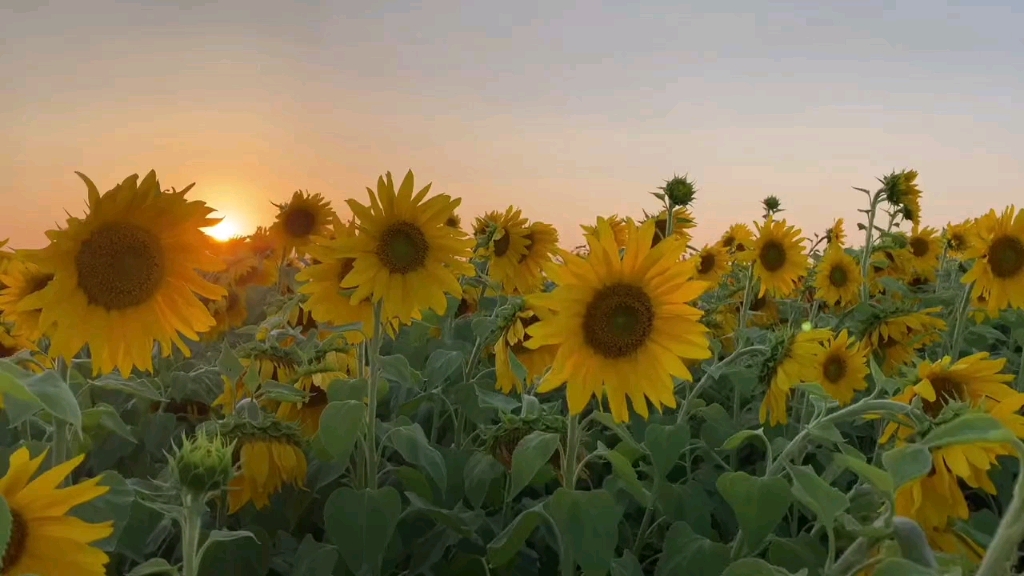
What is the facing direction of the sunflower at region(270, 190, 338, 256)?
toward the camera

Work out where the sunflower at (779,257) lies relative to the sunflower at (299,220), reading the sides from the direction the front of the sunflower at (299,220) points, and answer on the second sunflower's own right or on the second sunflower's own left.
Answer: on the second sunflower's own left

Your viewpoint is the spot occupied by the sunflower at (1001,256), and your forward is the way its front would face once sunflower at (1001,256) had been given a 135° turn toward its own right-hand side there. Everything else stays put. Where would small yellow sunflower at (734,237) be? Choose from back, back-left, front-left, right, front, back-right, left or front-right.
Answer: front

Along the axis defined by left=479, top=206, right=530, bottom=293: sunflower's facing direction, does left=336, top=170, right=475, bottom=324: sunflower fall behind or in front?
in front

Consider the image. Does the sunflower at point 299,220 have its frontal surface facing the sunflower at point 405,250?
yes

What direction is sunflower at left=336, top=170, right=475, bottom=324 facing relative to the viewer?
toward the camera

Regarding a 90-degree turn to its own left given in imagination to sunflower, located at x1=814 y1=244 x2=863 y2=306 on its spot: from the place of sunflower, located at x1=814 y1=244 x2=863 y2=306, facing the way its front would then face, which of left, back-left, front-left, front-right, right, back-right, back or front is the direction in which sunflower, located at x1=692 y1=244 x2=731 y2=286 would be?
back

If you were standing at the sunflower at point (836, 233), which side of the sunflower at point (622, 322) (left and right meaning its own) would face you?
back

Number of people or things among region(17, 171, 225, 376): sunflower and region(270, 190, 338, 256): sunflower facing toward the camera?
2

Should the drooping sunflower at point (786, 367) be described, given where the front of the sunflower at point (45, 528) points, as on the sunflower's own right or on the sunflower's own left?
on the sunflower's own left

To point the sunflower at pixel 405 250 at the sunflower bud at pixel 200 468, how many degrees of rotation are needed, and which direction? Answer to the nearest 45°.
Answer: approximately 45° to its right
